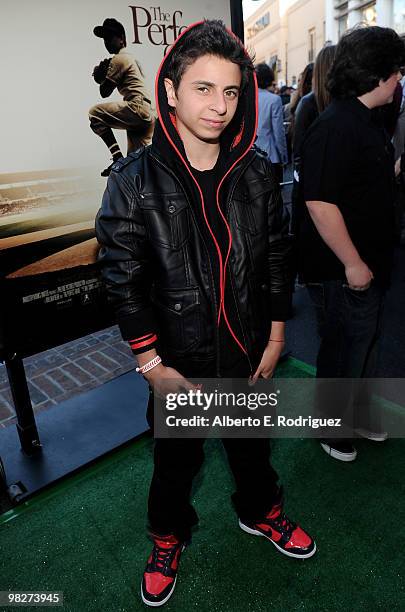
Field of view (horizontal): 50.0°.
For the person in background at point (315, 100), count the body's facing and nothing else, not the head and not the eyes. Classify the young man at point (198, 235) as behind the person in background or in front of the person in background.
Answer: behind

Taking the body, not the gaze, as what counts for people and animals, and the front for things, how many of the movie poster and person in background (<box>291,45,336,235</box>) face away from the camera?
1

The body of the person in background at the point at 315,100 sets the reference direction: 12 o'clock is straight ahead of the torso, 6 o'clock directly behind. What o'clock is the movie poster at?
The movie poster is roughly at 7 o'clock from the person in background.

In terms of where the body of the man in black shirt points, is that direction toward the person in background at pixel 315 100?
no

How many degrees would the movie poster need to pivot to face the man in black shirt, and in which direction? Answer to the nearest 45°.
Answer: approximately 45° to its left

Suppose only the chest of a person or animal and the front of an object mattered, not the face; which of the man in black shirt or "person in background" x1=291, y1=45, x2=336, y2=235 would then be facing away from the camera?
the person in background

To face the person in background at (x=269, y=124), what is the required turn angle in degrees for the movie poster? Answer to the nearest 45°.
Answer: approximately 90° to its left

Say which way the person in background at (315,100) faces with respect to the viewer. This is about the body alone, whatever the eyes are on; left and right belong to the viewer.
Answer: facing away from the viewer

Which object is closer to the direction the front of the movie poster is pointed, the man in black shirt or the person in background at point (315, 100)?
the man in black shirt

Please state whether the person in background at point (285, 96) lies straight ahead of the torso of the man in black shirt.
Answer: no

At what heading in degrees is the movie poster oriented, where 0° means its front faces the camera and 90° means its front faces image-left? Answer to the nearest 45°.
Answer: approximately 315°
